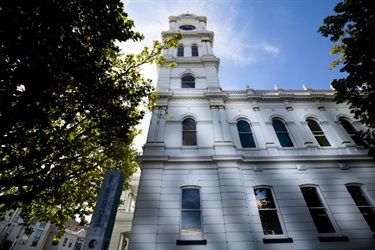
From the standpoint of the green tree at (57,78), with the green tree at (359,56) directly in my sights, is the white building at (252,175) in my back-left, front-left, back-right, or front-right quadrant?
front-left

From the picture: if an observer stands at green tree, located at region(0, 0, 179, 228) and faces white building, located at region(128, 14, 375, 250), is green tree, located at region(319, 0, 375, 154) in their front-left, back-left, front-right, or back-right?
front-right
